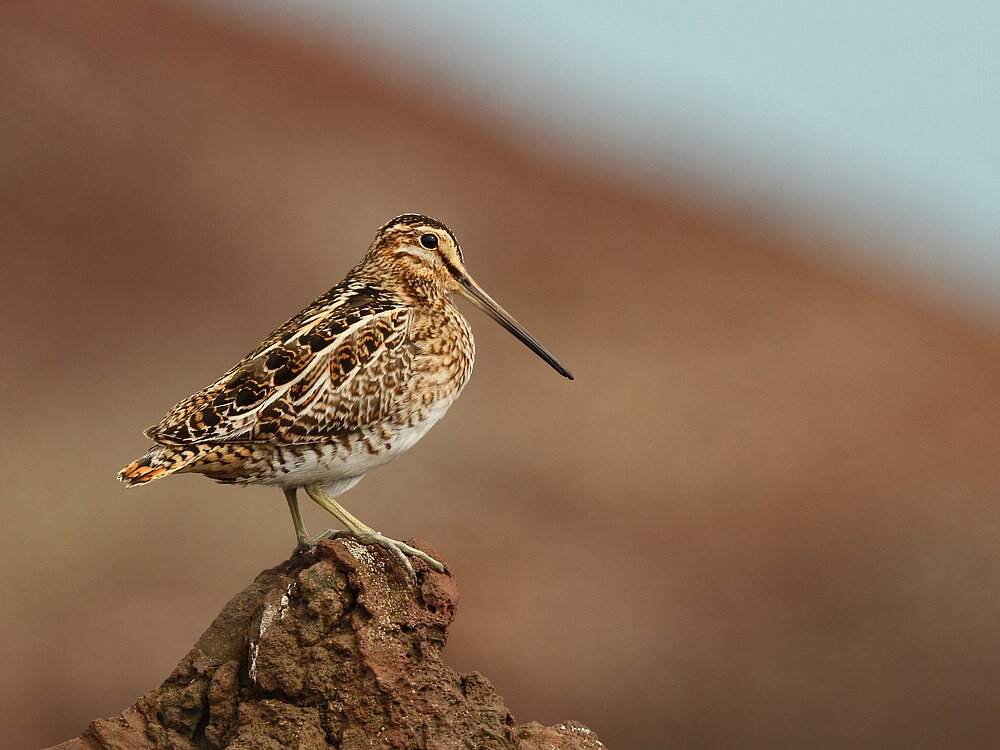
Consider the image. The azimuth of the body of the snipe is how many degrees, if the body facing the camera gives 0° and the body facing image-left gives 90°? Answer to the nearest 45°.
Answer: approximately 270°
